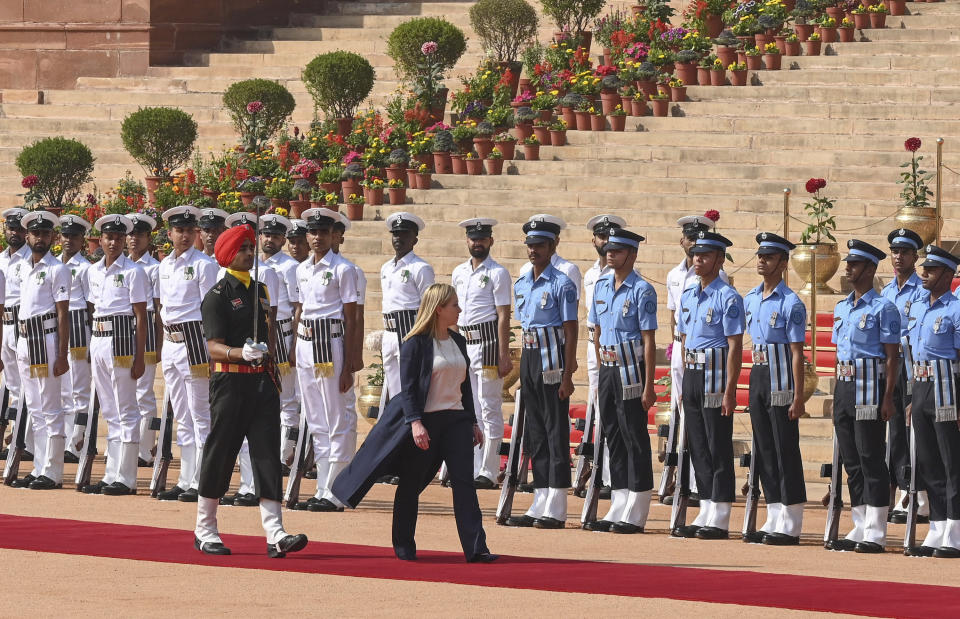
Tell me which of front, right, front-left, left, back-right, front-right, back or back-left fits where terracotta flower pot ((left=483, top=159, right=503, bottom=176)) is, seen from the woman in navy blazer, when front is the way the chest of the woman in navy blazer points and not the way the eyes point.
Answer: back-left

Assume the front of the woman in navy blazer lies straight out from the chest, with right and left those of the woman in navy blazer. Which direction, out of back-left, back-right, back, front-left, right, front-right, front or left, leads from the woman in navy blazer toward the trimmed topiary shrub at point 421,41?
back-left

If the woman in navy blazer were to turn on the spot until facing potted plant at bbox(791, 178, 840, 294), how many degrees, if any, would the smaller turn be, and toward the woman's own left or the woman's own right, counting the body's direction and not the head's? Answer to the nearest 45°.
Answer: approximately 90° to the woman's own left

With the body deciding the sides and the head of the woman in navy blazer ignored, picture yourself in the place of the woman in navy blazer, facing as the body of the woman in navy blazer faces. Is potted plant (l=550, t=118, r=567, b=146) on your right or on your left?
on your left

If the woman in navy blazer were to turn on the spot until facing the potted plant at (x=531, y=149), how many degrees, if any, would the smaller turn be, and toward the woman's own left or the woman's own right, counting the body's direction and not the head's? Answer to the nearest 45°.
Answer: approximately 135° to the woman's own left

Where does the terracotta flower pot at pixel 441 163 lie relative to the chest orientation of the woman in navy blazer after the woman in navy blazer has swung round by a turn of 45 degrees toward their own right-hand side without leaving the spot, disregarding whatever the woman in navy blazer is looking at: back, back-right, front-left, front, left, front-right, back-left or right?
back

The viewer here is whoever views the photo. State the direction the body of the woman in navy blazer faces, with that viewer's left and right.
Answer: facing the viewer and to the right of the viewer
